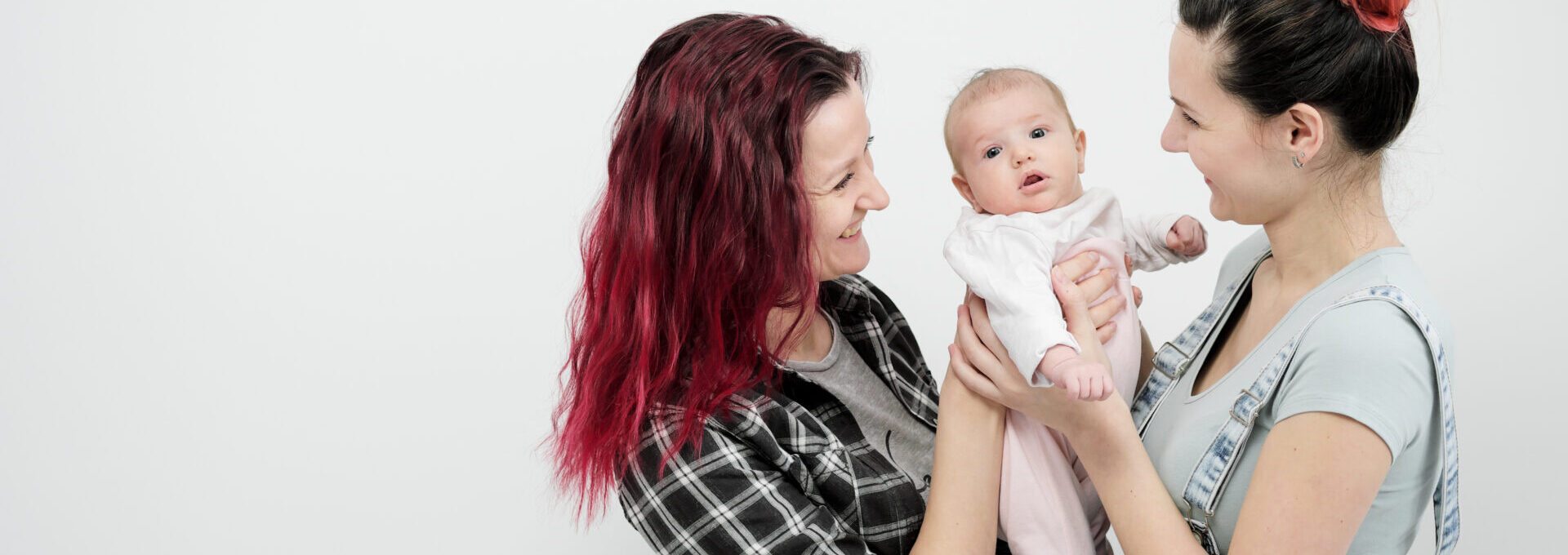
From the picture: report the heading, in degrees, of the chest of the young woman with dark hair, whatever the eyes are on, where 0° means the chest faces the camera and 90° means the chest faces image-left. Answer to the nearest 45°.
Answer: approximately 90°

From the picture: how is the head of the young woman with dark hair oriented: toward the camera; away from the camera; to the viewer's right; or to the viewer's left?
to the viewer's left

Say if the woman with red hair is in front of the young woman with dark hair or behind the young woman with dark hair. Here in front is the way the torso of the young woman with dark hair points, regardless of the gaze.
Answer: in front
